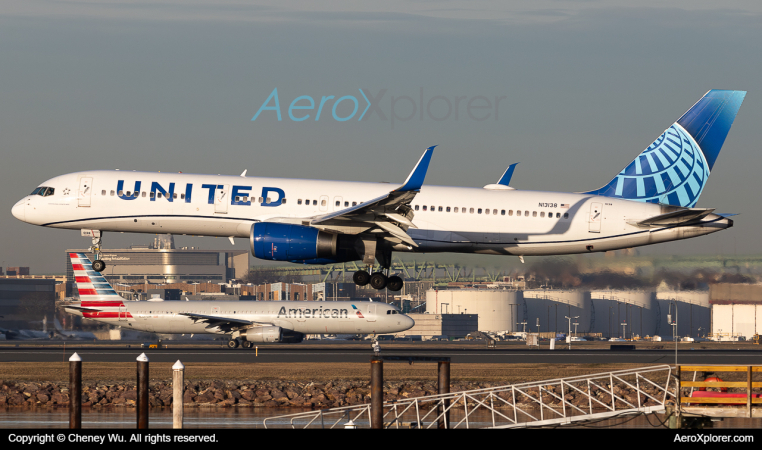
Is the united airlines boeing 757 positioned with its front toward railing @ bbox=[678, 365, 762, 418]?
no

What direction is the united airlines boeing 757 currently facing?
to the viewer's left
